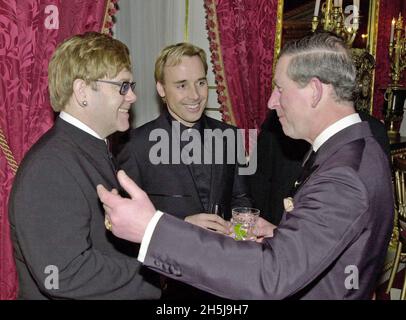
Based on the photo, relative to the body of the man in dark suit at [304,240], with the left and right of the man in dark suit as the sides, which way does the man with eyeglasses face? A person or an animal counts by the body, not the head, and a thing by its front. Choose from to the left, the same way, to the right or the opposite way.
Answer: the opposite way

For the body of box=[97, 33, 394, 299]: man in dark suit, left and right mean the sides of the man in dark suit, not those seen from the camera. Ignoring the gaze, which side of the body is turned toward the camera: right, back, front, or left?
left

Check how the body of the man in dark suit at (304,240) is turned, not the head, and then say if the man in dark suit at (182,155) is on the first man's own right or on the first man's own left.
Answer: on the first man's own right

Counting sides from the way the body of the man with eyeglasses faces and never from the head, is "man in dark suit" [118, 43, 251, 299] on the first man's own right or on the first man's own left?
on the first man's own left

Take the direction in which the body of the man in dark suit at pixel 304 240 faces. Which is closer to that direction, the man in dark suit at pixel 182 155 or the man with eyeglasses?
the man with eyeglasses

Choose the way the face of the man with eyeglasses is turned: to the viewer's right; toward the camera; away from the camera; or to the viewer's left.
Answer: to the viewer's right

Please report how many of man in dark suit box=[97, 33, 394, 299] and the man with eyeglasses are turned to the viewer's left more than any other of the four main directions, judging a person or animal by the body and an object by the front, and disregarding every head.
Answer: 1

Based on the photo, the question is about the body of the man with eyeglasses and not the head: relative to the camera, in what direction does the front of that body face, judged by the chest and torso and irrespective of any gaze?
to the viewer's right

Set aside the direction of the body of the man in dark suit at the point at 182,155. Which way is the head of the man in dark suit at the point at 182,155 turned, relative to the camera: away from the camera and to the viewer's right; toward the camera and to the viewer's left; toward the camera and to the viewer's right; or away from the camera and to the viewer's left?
toward the camera and to the viewer's right
